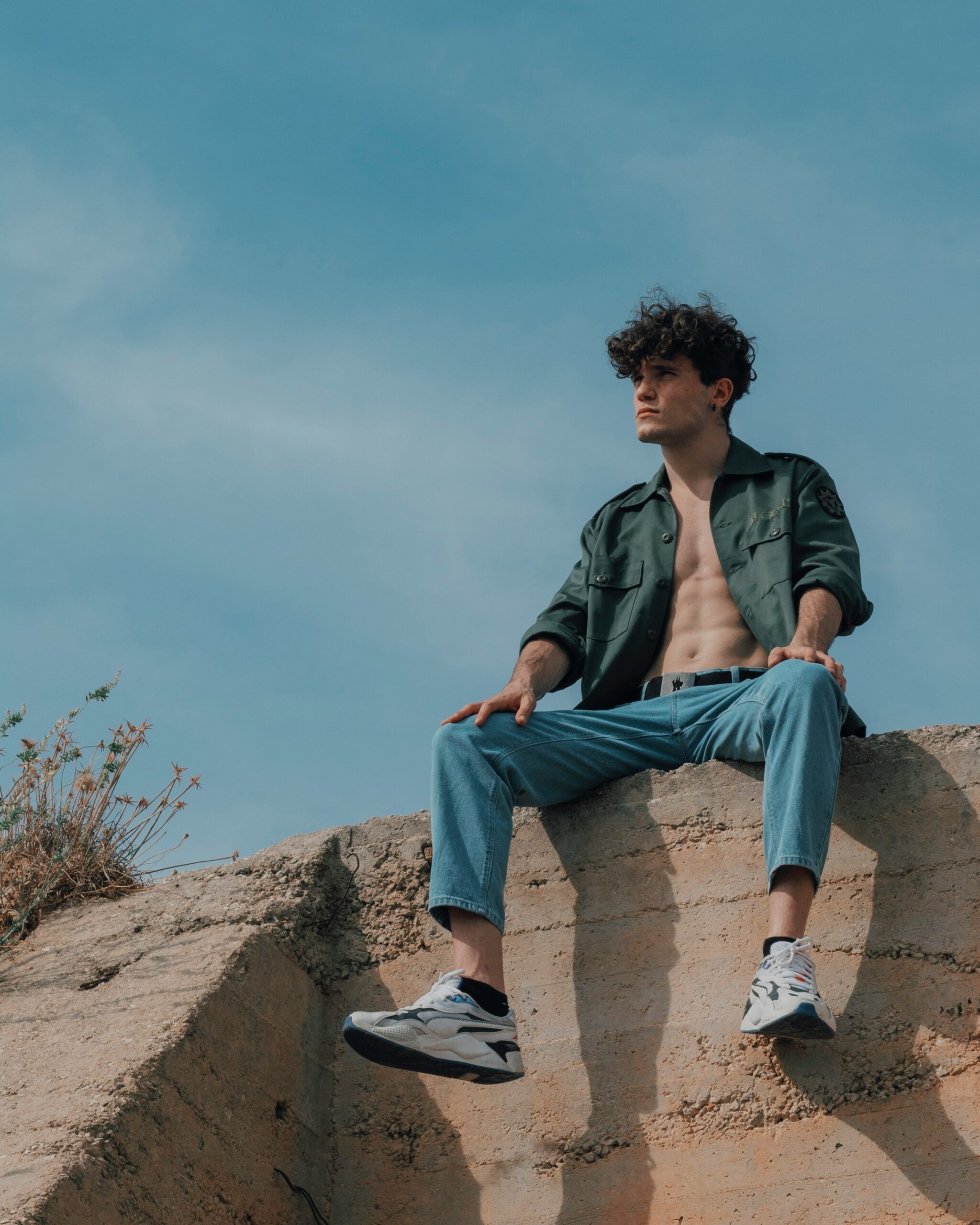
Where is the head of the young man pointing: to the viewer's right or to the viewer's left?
to the viewer's left

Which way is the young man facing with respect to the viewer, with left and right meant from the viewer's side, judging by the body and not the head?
facing the viewer and to the left of the viewer
